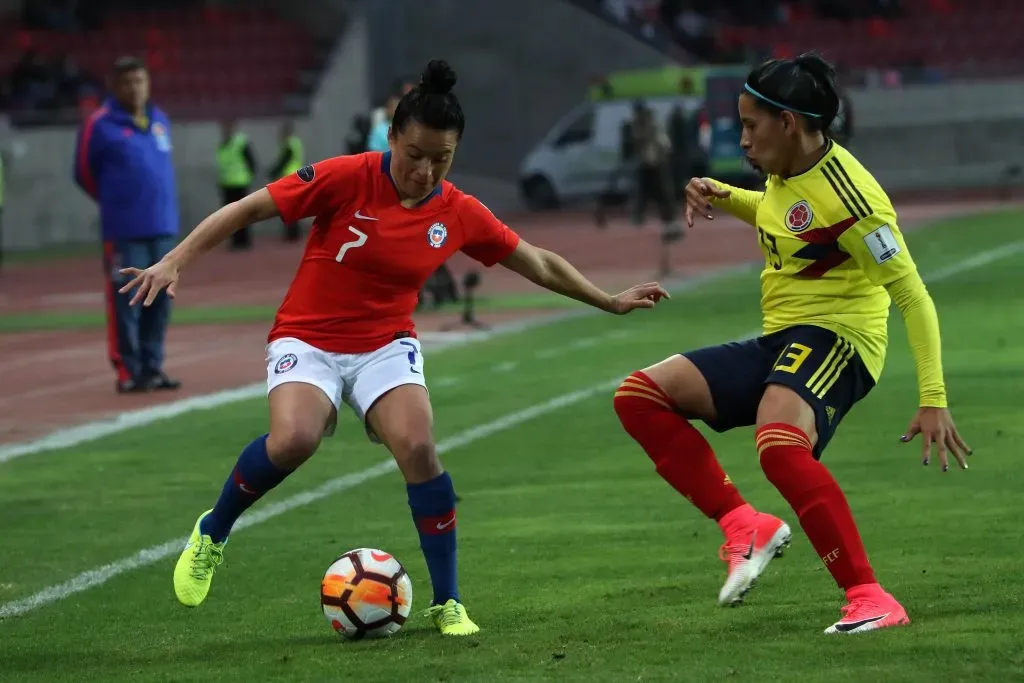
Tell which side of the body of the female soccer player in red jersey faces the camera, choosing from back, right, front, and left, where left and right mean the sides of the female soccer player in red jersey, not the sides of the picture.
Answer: front

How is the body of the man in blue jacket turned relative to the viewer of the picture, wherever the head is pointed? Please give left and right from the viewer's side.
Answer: facing the viewer and to the right of the viewer

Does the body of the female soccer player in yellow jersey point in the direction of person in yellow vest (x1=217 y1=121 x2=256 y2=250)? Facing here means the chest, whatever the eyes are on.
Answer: no

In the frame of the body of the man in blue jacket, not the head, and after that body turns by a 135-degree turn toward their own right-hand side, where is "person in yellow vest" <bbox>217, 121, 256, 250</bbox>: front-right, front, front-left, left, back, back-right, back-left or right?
right

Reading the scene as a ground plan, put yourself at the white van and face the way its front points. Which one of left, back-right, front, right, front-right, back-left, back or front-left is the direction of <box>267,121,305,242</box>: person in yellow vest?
front-left

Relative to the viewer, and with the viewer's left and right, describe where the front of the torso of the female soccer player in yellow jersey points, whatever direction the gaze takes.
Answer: facing the viewer and to the left of the viewer

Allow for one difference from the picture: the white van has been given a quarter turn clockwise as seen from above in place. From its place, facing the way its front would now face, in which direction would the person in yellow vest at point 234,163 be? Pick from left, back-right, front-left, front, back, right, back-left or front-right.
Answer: back-left

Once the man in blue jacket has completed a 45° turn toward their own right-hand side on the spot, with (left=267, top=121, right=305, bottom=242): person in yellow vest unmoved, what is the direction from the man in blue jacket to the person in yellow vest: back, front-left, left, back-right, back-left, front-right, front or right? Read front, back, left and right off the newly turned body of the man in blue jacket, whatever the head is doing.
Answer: back

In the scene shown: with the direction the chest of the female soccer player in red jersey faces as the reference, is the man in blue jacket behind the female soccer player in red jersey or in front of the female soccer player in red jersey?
behind

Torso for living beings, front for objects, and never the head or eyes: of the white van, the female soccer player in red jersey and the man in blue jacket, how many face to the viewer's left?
1

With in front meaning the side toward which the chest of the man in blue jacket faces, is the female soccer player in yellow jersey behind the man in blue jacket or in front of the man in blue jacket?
in front

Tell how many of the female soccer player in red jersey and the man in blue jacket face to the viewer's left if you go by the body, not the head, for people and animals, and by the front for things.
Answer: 0

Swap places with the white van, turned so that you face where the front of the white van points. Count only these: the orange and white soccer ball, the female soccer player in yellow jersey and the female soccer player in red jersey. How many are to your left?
3

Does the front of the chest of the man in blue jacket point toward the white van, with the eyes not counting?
no

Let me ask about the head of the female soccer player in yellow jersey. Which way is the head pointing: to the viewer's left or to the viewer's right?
to the viewer's left

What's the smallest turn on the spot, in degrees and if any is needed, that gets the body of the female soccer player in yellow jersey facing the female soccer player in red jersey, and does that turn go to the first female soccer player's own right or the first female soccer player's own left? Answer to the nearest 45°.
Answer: approximately 45° to the first female soccer player's own right

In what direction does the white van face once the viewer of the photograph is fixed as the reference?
facing to the left of the viewer

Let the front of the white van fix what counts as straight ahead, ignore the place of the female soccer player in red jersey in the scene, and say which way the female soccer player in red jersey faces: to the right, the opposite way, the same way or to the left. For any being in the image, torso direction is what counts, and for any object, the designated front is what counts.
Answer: to the left

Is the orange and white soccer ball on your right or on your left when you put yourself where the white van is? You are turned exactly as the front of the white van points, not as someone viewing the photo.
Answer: on your left
